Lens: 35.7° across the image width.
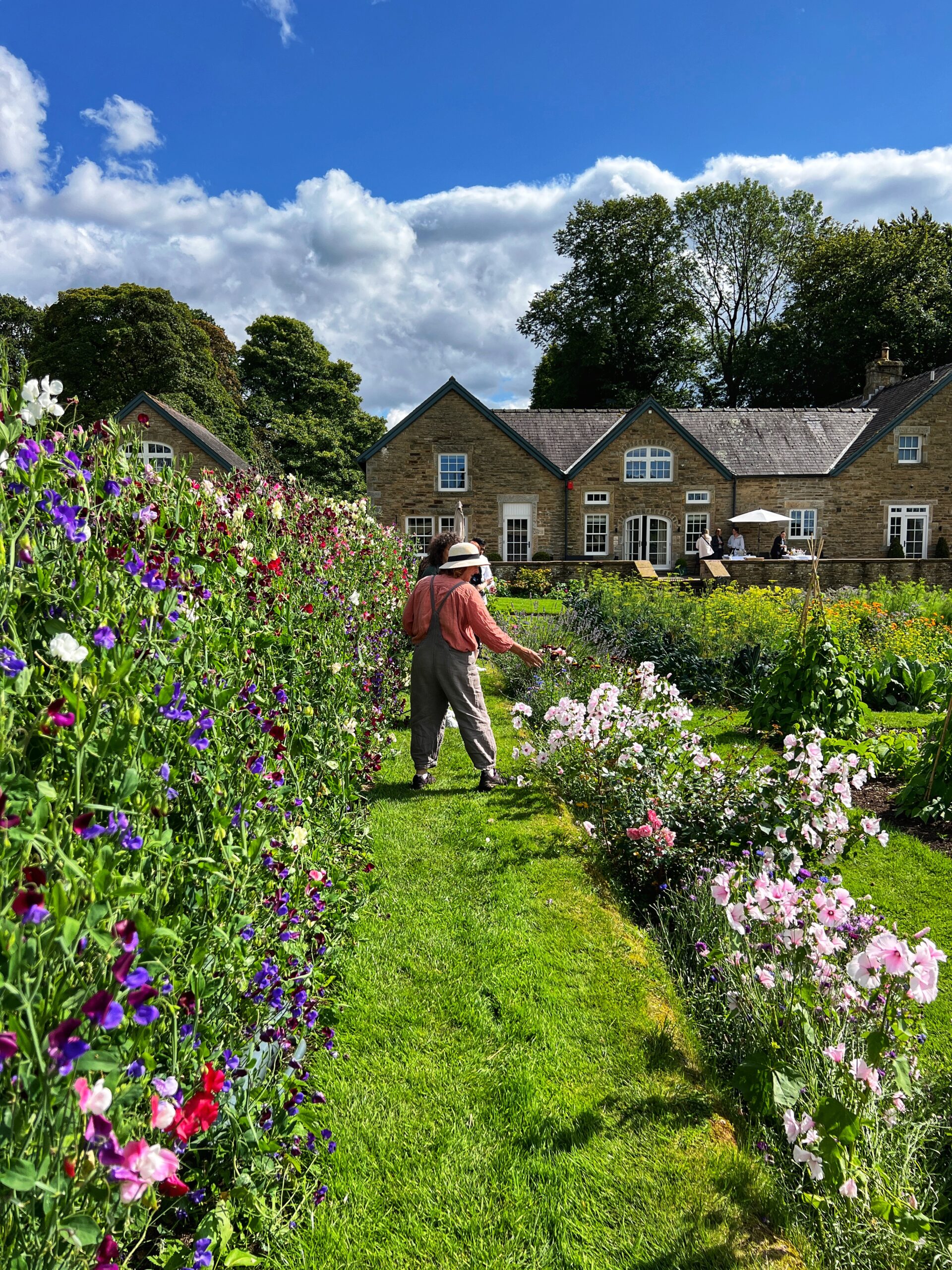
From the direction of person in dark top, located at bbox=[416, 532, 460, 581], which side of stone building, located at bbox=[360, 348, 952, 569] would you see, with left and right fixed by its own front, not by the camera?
front

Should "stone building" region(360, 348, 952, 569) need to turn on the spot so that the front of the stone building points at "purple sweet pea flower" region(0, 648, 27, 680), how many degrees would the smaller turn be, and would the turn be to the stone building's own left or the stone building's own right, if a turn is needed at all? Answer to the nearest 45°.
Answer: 0° — it already faces it

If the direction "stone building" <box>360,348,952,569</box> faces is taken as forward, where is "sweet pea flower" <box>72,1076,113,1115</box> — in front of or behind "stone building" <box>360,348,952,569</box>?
in front

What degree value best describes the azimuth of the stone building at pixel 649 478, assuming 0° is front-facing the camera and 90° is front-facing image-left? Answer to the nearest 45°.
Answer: approximately 0°

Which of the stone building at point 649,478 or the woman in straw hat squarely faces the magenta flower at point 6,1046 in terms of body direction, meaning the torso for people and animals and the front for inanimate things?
the stone building

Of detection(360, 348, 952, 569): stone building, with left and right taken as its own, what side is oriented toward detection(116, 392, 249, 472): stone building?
right

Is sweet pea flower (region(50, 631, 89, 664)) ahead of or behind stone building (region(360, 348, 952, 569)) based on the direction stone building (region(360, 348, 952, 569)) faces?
ahead

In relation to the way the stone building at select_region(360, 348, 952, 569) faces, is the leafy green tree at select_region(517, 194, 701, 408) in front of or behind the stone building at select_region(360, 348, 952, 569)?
behind

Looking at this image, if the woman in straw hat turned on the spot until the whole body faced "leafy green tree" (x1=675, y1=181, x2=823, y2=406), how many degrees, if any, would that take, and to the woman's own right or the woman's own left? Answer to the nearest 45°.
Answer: approximately 45° to the woman's own left

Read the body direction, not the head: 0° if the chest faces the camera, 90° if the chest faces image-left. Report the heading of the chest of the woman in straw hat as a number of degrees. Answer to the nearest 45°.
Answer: approximately 225°

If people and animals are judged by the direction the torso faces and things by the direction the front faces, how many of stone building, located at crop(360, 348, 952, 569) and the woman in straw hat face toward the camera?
1

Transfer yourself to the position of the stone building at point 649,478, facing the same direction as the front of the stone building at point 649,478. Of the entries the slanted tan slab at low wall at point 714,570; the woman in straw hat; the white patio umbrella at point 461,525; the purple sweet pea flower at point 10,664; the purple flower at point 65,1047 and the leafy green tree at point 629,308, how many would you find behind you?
1

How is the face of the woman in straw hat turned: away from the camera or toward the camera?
away from the camera
